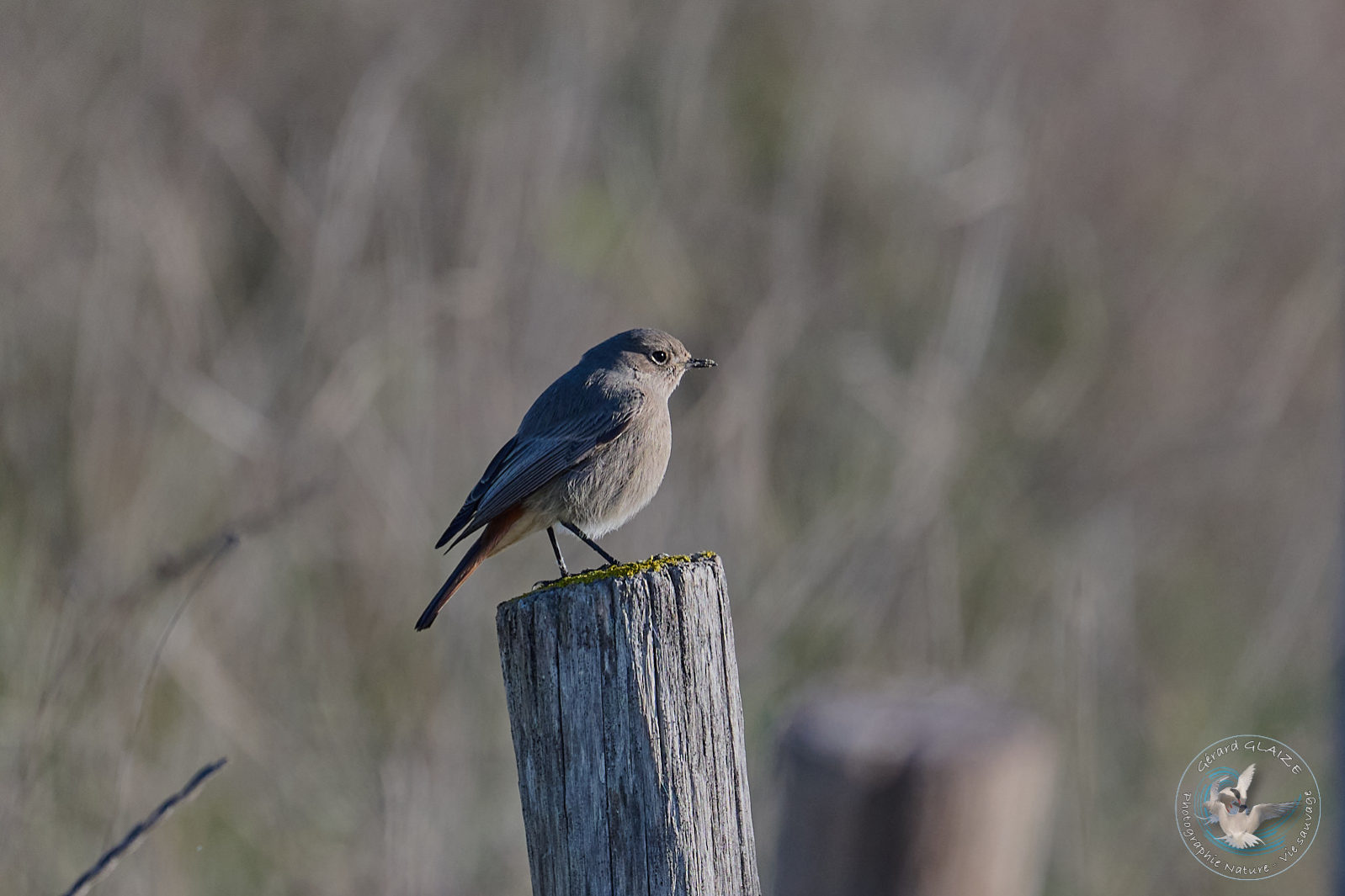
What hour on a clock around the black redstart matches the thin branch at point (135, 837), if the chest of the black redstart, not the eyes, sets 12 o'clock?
The thin branch is roughly at 4 o'clock from the black redstart.

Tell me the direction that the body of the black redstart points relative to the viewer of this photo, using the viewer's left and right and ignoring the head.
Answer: facing to the right of the viewer
